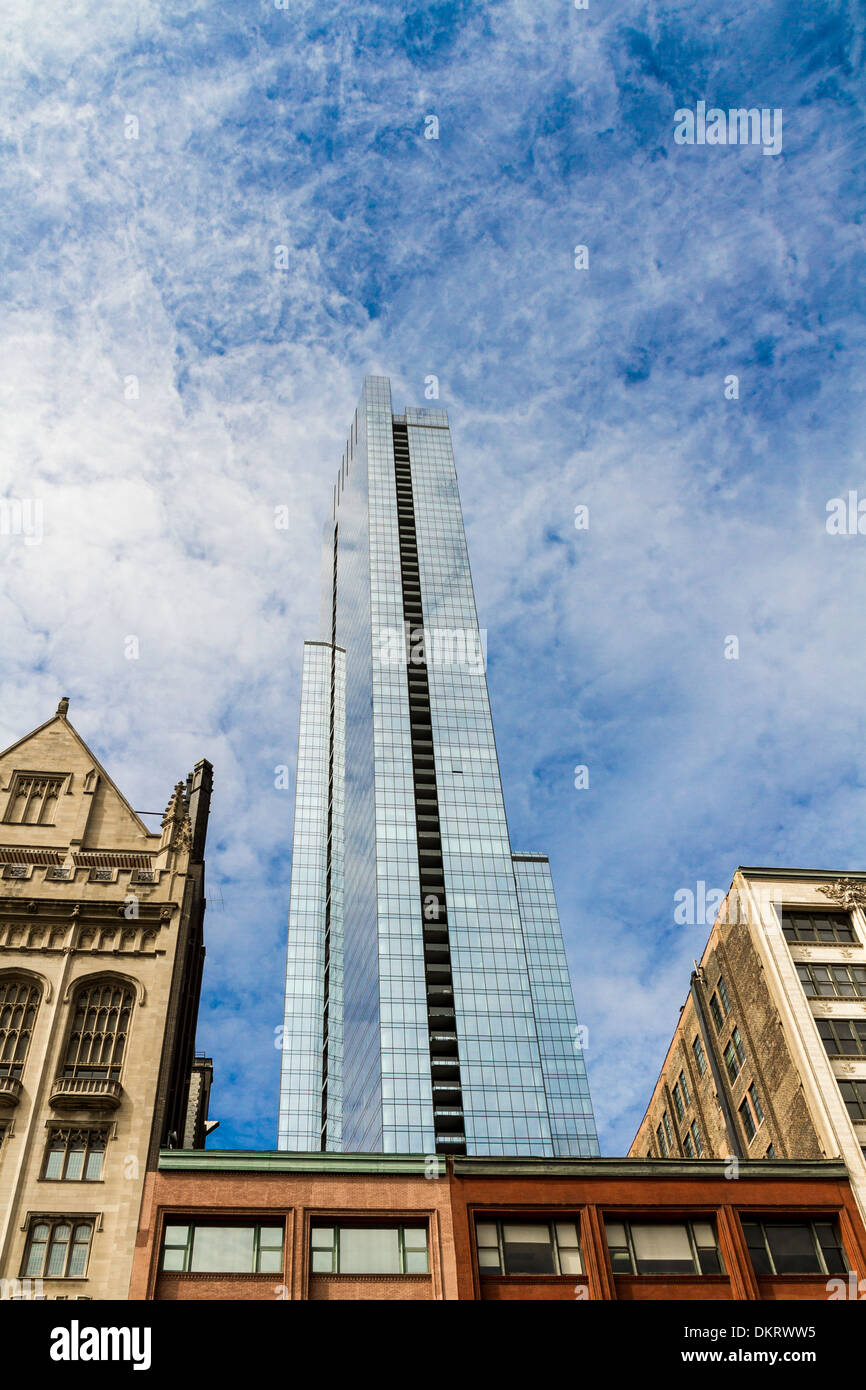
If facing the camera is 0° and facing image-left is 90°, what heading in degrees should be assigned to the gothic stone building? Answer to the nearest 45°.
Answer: approximately 0°

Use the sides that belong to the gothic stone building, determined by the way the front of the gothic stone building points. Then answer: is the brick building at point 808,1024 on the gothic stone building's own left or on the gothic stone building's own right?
on the gothic stone building's own left

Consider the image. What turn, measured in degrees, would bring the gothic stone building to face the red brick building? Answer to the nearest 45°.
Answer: approximately 90° to its left
